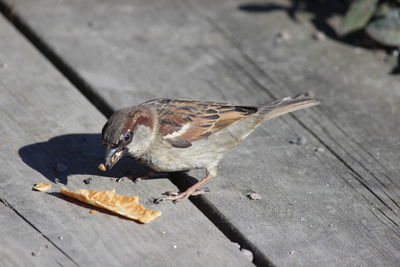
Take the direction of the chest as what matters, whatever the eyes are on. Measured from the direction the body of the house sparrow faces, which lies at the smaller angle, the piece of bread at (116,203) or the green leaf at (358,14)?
the piece of bread

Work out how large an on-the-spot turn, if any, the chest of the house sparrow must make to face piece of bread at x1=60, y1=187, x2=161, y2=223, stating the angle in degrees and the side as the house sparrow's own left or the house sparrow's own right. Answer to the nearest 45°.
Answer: approximately 45° to the house sparrow's own left

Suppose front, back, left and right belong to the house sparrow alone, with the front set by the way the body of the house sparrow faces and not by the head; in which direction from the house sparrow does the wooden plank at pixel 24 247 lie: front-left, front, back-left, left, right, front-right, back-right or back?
front-left

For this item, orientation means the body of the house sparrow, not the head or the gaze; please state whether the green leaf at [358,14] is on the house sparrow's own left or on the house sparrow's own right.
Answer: on the house sparrow's own right

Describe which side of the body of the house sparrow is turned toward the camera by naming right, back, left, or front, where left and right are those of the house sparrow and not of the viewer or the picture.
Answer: left

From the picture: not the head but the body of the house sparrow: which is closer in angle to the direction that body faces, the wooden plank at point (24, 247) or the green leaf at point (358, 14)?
the wooden plank
